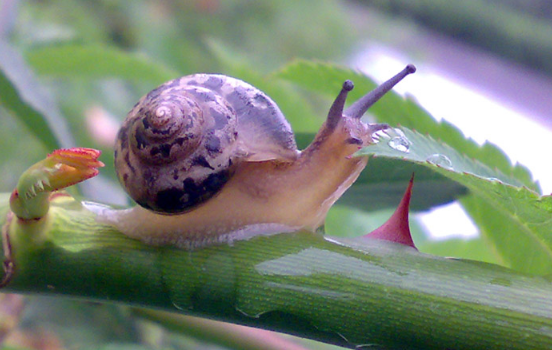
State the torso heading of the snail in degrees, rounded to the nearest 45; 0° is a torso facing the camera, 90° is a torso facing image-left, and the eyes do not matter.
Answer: approximately 270°
